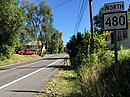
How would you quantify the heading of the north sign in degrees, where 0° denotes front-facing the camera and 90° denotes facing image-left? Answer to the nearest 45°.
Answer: approximately 0°

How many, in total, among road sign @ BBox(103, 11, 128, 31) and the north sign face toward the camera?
2

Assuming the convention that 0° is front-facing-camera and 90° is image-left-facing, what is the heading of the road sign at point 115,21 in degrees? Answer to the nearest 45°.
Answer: approximately 0°
